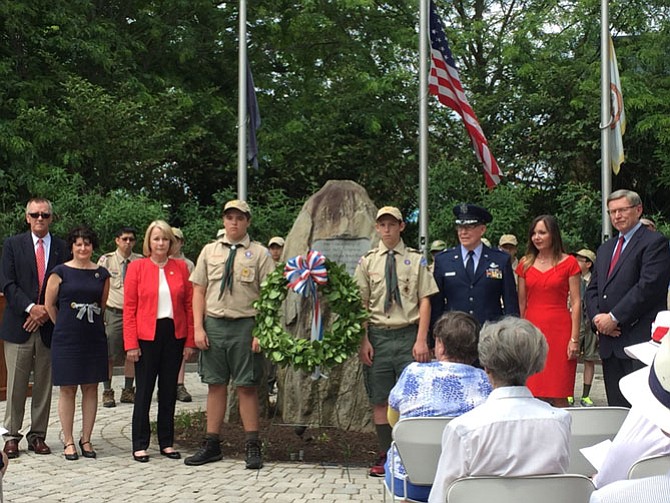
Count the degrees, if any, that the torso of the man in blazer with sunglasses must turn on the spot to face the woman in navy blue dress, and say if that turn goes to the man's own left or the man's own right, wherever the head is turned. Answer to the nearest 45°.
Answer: approximately 45° to the man's own left

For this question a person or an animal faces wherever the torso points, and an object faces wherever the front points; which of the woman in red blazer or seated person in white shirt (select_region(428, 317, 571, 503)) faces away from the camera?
the seated person in white shirt

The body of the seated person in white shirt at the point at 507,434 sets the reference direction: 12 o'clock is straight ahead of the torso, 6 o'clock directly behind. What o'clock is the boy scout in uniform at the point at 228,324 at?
The boy scout in uniform is roughly at 11 o'clock from the seated person in white shirt.

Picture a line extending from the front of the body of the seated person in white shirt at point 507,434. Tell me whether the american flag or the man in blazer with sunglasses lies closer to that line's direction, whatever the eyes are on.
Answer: the american flag

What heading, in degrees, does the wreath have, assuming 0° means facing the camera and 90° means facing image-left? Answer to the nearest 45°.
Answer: approximately 0°

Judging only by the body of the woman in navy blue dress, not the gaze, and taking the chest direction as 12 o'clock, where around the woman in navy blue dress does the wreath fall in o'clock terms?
The wreath is roughly at 10 o'clock from the woman in navy blue dress.

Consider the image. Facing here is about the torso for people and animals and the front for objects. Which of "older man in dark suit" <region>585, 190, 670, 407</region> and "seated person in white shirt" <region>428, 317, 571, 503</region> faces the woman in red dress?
the seated person in white shirt

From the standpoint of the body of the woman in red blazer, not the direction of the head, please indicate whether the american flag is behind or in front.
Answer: behind

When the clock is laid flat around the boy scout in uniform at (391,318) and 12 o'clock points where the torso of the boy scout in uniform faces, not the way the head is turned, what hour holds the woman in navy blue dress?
The woman in navy blue dress is roughly at 3 o'clock from the boy scout in uniform.

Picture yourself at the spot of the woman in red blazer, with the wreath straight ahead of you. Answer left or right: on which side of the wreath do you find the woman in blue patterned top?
right

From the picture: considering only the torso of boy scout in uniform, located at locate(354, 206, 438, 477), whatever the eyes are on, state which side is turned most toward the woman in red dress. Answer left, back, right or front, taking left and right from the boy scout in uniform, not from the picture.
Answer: left
